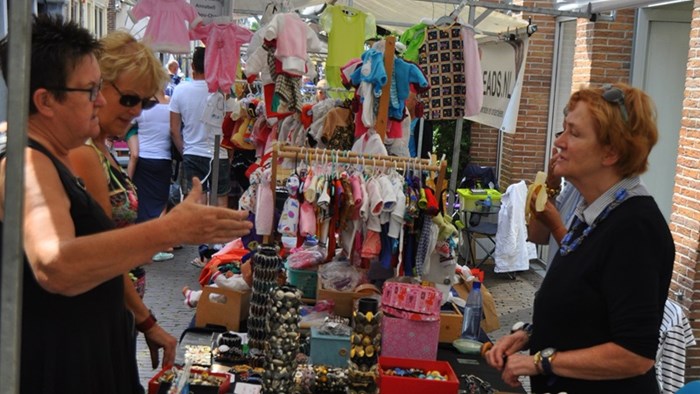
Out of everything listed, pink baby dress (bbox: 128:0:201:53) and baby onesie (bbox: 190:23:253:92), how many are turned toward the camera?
2

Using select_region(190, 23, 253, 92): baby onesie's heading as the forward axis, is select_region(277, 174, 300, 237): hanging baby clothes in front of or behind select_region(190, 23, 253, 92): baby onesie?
in front

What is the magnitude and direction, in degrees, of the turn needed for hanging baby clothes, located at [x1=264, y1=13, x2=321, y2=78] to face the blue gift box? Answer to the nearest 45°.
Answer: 0° — it already faces it

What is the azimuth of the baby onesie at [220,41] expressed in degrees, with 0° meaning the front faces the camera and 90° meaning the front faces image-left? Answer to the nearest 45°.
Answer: approximately 0°

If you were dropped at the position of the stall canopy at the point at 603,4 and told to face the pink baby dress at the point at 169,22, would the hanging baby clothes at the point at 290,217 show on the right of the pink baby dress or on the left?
left

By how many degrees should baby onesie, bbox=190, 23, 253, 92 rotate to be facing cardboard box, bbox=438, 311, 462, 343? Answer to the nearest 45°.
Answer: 0° — it already faces it

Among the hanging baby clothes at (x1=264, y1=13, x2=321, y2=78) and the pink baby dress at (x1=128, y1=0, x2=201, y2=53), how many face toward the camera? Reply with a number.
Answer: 2

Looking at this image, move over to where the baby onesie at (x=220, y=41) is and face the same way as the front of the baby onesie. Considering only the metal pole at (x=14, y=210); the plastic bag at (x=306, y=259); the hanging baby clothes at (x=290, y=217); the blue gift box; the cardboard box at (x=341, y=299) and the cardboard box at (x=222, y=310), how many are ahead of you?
6

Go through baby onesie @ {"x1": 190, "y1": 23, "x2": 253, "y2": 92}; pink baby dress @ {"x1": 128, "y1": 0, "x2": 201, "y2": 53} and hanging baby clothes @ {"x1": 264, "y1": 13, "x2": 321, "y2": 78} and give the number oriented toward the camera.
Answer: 3

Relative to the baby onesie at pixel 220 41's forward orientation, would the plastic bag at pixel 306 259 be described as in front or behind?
in front

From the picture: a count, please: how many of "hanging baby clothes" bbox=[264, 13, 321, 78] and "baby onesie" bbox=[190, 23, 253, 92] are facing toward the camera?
2
